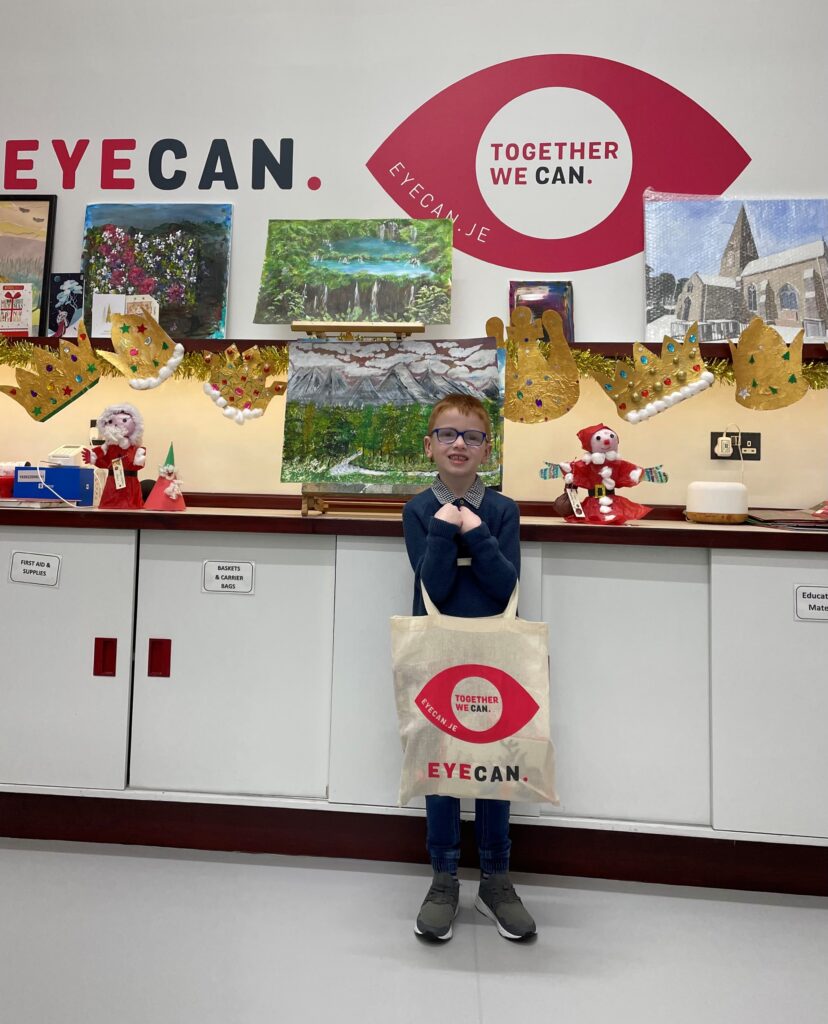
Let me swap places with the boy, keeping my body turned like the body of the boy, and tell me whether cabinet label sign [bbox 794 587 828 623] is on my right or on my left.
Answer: on my left

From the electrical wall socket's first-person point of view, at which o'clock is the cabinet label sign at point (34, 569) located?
The cabinet label sign is roughly at 2 o'clock from the electrical wall socket.

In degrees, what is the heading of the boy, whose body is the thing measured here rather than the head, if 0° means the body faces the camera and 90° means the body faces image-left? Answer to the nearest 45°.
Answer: approximately 0°

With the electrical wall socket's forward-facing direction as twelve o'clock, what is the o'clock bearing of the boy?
The boy is roughly at 1 o'clock from the electrical wall socket.

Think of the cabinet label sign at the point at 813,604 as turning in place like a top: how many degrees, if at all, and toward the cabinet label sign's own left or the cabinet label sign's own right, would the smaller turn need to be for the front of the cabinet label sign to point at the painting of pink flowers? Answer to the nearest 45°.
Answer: approximately 90° to the cabinet label sign's own right

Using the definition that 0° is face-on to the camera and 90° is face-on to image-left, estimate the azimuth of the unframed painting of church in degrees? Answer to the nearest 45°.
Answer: approximately 0°
